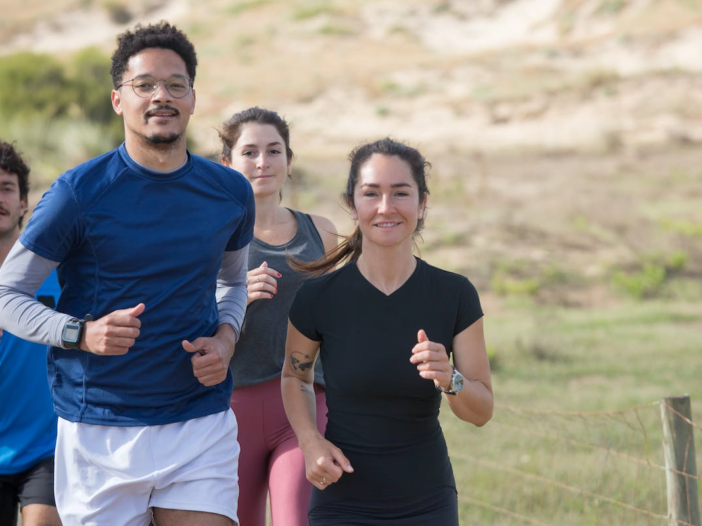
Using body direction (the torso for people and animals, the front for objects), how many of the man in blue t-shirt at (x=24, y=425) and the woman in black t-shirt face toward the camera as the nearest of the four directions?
2

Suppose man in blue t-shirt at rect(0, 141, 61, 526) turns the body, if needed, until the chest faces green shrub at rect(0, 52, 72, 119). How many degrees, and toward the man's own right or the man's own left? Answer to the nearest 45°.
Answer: approximately 180°

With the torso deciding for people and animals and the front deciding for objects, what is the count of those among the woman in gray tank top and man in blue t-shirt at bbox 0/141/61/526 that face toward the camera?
2

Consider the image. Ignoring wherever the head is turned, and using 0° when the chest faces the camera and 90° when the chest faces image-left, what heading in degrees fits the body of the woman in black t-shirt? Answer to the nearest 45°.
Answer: approximately 0°

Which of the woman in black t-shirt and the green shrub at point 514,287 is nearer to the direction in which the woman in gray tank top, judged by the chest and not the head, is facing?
the woman in black t-shirt

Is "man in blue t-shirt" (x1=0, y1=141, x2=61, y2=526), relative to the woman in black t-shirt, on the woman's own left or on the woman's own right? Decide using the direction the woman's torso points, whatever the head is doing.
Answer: on the woman's own right

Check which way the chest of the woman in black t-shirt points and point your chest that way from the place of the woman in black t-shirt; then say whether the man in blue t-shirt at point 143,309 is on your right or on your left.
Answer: on your right

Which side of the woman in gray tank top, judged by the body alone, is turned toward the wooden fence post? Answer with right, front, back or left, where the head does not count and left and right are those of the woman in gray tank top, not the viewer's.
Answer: left

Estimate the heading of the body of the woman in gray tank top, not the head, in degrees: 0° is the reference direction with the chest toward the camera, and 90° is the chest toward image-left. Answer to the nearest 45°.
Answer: approximately 0°

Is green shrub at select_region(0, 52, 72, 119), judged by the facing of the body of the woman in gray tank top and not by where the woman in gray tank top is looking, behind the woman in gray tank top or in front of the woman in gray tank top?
behind

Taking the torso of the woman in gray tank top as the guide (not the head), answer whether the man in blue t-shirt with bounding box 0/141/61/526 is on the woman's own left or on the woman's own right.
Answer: on the woman's own right

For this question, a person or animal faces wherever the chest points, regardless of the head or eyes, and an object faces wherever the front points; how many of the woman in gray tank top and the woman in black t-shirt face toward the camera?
2
